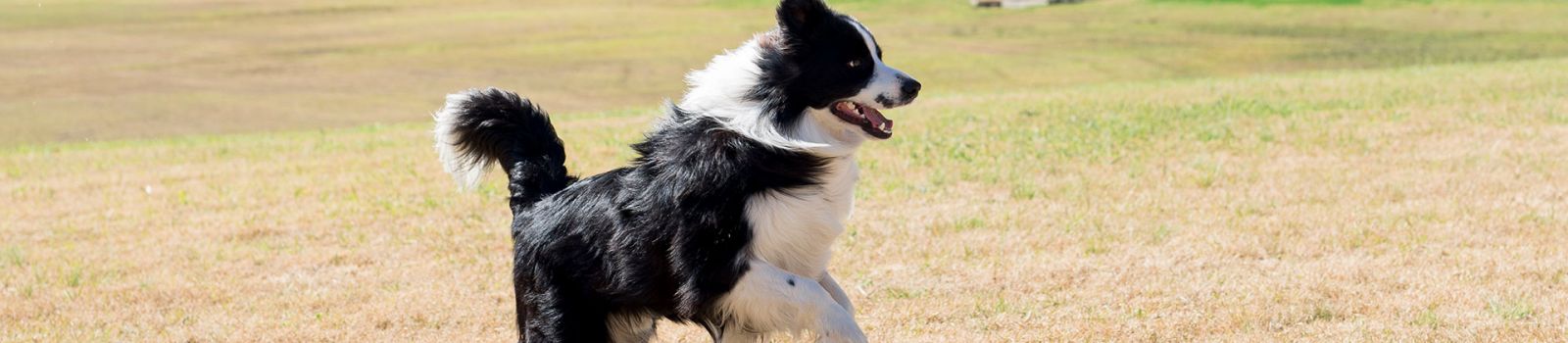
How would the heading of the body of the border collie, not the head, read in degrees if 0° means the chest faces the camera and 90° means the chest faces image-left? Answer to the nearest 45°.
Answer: approximately 270°
